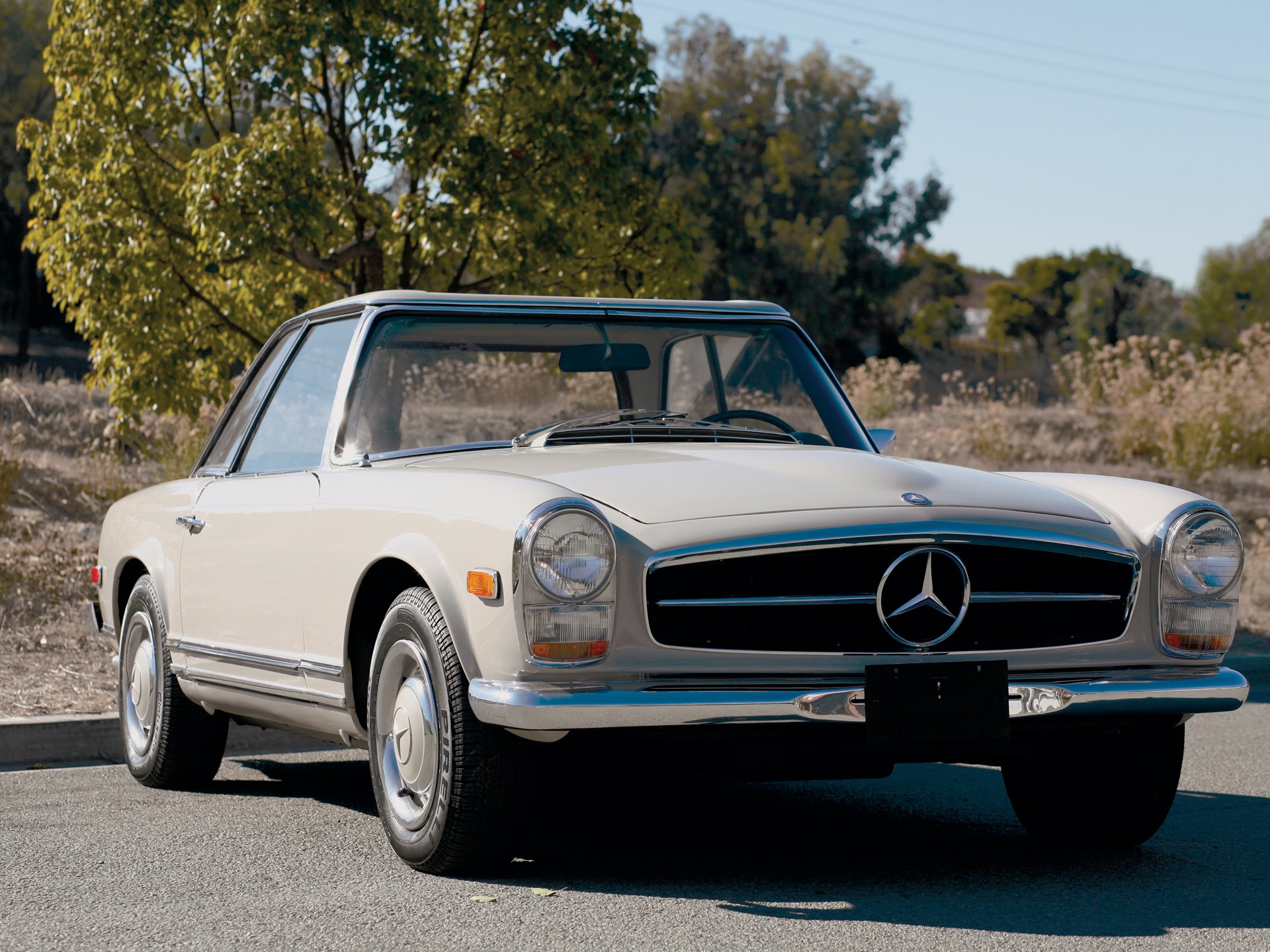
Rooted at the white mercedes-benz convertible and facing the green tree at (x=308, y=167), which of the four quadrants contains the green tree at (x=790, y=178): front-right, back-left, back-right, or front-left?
front-right

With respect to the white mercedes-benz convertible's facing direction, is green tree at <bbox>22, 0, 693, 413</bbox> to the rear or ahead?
to the rear

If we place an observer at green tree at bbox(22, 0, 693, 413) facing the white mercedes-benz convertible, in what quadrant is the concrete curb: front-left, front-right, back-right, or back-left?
front-right

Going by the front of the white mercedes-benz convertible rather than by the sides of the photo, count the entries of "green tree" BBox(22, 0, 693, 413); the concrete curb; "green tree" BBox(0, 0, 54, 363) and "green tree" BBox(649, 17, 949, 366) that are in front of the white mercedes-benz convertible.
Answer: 0

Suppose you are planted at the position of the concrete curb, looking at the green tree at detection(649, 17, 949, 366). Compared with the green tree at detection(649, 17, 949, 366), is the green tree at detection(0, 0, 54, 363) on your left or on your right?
left

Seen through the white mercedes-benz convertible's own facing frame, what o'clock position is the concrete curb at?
The concrete curb is roughly at 6 o'clock from the white mercedes-benz convertible.

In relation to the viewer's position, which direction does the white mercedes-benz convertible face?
facing the viewer and to the right of the viewer

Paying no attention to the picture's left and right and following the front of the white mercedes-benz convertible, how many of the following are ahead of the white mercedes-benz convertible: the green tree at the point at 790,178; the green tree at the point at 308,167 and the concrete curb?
0

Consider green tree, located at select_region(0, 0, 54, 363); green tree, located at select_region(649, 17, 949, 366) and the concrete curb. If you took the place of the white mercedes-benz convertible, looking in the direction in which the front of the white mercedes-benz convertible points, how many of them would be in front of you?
0

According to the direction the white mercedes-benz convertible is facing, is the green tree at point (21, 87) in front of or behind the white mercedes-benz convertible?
behind

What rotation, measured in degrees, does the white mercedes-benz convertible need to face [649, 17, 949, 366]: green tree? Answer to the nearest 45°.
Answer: approximately 135° to its left
